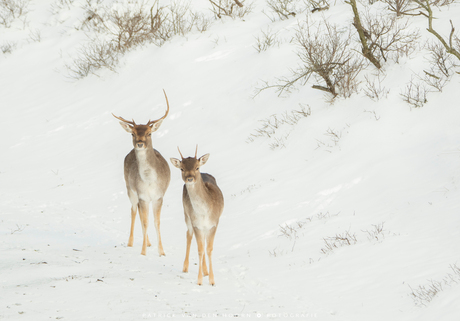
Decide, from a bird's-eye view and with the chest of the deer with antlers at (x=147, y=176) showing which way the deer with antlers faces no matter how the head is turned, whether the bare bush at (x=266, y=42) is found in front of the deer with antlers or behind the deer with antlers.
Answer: behind

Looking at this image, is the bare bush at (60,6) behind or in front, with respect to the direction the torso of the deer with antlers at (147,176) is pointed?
behind

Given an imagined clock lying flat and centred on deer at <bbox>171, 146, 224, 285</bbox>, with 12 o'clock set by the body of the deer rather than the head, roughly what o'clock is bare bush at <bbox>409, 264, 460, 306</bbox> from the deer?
The bare bush is roughly at 10 o'clock from the deer.

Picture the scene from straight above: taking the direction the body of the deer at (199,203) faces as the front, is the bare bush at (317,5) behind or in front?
behind

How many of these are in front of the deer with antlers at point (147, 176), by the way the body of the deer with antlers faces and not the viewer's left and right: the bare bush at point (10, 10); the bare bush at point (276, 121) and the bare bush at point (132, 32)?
0

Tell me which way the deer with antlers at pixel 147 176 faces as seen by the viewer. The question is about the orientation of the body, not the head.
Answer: toward the camera

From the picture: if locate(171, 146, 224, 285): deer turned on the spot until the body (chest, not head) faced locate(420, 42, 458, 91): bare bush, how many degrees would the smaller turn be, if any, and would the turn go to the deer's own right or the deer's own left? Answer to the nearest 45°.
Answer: approximately 135° to the deer's own left

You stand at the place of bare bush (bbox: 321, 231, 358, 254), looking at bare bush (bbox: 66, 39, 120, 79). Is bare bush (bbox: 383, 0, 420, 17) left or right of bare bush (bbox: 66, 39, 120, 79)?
right

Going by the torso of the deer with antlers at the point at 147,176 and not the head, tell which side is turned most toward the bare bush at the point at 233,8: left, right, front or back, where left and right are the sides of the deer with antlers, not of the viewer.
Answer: back

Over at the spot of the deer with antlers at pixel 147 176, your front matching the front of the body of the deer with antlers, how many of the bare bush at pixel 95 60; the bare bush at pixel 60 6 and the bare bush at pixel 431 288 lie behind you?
2

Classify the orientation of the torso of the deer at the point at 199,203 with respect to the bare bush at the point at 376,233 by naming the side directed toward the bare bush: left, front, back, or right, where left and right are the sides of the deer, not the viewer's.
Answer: left

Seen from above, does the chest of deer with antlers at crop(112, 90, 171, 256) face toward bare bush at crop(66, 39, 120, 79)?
no

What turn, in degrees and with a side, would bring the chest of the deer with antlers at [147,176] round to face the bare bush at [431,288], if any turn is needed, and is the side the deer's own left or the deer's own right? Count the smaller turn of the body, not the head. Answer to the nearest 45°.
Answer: approximately 45° to the deer's own left

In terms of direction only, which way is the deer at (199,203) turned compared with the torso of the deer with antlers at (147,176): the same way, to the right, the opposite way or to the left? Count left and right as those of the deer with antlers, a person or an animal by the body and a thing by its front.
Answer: the same way
